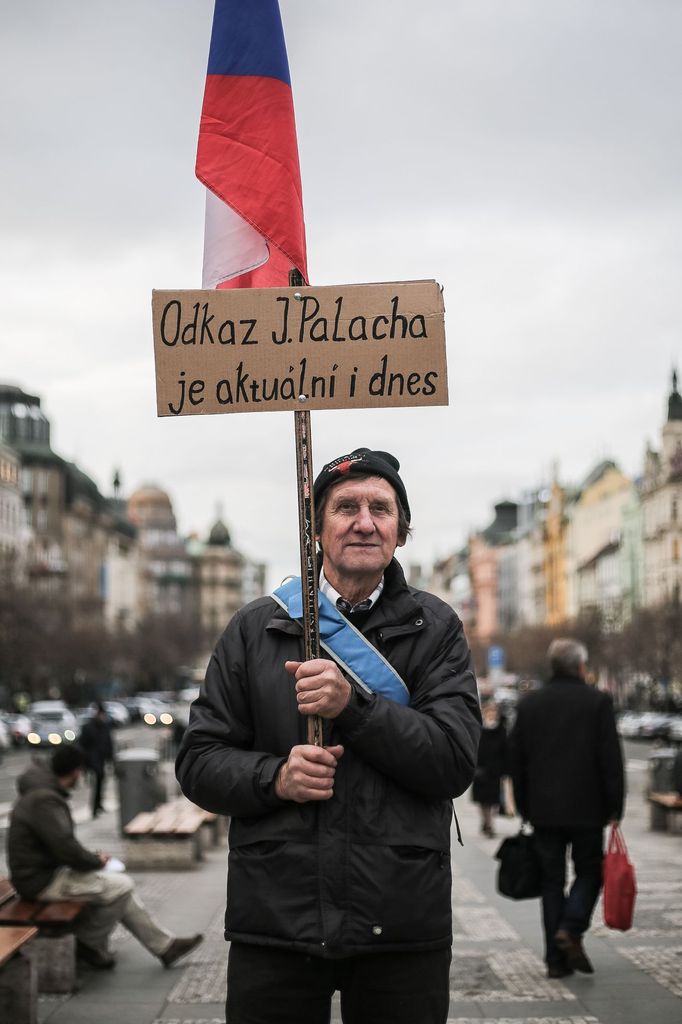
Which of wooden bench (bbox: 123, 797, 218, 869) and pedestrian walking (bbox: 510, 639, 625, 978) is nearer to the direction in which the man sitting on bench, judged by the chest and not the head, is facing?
the pedestrian walking

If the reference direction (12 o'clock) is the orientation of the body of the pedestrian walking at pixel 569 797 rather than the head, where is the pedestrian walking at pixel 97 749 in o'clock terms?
the pedestrian walking at pixel 97 749 is roughly at 11 o'clock from the pedestrian walking at pixel 569 797.

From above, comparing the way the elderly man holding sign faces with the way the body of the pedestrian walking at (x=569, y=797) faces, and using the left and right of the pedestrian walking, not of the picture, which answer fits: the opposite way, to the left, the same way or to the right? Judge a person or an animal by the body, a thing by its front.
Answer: the opposite way

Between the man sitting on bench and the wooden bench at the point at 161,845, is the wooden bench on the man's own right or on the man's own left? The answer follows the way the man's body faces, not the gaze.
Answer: on the man's own left

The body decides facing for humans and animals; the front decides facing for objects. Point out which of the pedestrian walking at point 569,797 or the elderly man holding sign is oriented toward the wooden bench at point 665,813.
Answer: the pedestrian walking

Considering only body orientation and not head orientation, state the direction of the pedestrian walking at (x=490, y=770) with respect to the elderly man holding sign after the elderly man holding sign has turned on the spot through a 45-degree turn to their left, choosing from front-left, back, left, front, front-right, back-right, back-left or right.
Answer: back-left

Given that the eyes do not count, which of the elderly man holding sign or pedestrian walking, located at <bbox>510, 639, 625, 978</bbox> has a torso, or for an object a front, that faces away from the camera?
the pedestrian walking

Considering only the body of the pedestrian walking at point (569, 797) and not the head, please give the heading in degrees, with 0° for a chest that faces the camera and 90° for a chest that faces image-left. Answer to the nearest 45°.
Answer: approximately 180°

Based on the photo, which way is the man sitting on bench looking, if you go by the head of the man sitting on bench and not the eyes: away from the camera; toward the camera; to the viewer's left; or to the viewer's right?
to the viewer's right

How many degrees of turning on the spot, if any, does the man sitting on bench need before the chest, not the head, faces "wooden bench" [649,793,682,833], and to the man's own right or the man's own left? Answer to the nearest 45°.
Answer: approximately 45° to the man's own left

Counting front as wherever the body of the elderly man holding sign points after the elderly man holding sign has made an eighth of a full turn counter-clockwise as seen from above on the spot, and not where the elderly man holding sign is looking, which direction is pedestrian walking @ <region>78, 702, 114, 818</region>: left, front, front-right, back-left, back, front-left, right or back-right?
back-left

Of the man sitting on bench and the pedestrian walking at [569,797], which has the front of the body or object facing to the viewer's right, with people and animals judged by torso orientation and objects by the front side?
the man sitting on bench

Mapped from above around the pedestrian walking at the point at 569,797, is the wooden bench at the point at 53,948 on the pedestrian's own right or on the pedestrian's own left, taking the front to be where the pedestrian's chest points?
on the pedestrian's own left

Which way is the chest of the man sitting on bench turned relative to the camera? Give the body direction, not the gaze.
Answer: to the viewer's right

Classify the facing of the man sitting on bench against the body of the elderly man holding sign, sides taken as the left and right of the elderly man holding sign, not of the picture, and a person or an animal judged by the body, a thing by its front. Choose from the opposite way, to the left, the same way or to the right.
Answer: to the left
